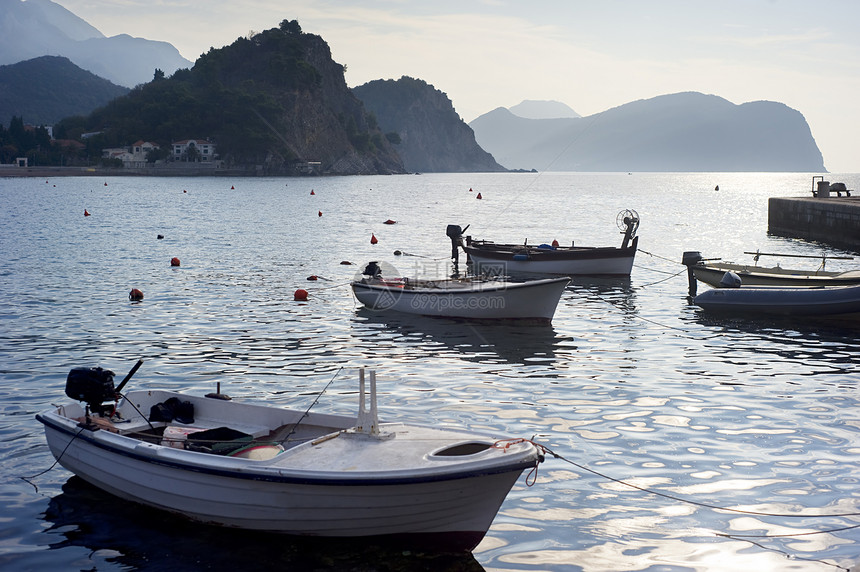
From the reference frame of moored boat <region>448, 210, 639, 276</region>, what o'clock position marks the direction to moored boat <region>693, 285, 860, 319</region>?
moored boat <region>693, 285, 860, 319</region> is roughly at 2 o'clock from moored boat <region>448, 210, 639, 276</region>.

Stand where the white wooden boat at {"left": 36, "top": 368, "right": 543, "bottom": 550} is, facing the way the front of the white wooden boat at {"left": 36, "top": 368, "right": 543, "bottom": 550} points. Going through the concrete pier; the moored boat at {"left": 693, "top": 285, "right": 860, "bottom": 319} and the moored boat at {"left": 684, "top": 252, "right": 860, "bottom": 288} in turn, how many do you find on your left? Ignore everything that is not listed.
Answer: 3

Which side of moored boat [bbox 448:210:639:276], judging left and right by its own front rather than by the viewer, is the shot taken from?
right

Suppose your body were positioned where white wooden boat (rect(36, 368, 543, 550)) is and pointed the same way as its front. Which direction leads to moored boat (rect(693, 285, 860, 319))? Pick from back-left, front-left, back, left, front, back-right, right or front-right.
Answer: left

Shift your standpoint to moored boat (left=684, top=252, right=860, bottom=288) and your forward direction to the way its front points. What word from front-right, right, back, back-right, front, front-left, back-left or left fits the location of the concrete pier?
left

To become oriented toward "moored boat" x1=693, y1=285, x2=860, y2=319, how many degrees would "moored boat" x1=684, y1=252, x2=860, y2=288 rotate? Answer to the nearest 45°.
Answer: approximately 90° to its right

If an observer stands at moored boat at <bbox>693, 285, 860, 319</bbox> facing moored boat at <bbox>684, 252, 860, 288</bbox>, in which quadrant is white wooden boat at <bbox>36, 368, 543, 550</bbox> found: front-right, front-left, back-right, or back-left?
back-left

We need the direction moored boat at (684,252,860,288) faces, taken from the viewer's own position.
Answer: facing to the right of the viewer

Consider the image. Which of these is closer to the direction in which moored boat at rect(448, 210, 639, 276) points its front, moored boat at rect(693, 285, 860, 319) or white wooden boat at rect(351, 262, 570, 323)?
the moored boat

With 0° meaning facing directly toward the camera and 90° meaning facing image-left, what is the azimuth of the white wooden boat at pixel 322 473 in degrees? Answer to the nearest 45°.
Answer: approximately 315°
